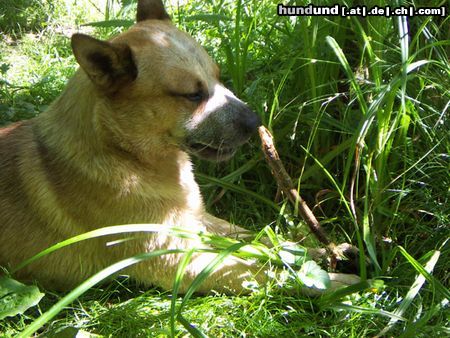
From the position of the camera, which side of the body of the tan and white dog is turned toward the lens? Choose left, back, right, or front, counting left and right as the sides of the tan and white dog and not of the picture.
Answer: right

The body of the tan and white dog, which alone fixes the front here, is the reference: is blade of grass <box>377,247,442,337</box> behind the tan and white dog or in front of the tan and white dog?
in front

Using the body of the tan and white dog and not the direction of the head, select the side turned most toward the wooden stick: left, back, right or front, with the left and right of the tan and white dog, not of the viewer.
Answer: front

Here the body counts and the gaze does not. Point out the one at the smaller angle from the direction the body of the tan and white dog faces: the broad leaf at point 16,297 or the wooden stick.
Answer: the wooden stick

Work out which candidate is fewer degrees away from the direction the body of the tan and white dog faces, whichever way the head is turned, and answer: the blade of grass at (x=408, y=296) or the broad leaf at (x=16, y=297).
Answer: the blade of grass

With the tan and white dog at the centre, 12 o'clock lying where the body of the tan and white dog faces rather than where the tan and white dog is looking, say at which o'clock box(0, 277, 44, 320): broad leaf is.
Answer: The broad leaf is roughly at 5 o'clock from the tan and white dog.
